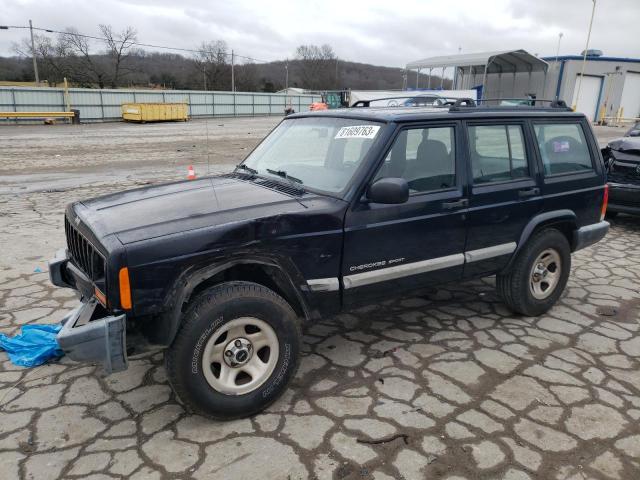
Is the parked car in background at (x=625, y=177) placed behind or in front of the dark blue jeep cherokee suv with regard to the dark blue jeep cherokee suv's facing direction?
behind

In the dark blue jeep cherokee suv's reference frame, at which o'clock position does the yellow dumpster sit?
The yellow dumpster is roughly at 4 o'clock from the dark blue jeep cherokee suv.

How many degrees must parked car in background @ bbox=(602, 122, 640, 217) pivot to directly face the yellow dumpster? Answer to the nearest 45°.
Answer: approximately 90° to its right

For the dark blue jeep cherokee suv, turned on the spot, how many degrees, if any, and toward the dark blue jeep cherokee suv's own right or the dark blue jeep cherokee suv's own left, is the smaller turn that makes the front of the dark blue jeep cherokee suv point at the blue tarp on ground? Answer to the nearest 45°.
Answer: approximately 45° to the dark blue jeep cherokee suv's own right

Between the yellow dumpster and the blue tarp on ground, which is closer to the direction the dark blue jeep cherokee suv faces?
the blue tarp on ground

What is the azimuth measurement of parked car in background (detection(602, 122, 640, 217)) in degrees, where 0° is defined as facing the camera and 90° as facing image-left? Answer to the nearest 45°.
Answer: approximately 45°

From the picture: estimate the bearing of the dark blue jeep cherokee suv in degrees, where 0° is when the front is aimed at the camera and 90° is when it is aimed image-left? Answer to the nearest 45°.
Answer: approximately 45°

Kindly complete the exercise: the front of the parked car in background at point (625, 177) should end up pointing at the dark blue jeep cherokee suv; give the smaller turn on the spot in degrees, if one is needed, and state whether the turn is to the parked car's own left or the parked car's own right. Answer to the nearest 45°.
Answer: approximately 45° to the parked car's own left

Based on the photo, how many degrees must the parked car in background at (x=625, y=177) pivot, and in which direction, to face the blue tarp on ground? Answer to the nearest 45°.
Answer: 0° — it already faces it
